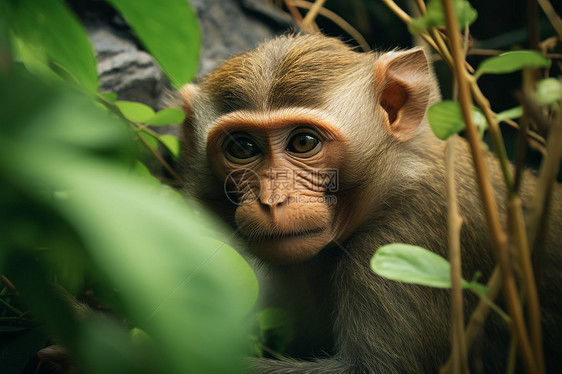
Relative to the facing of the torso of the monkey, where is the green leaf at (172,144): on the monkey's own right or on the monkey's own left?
on the monkey's own right

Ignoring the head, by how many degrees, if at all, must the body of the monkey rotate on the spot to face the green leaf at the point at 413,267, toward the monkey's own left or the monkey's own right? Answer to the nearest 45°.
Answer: approximately 45° to the monkey's own left

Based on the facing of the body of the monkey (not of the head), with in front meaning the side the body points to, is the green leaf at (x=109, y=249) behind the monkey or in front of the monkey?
in front

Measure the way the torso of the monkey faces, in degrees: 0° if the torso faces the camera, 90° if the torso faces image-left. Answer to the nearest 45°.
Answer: approximately 45°

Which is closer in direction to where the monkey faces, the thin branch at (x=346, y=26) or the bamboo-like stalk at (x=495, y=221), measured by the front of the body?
the bamboo-like stalk

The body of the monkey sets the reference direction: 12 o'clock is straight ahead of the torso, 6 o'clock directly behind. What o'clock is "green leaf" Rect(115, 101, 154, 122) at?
The green leaf is roughly at 2 o'clock from the monkey.

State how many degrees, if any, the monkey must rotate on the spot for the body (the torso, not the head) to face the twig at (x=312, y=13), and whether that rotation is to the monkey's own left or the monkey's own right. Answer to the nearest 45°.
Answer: approximately 135° to the monkey's own right
